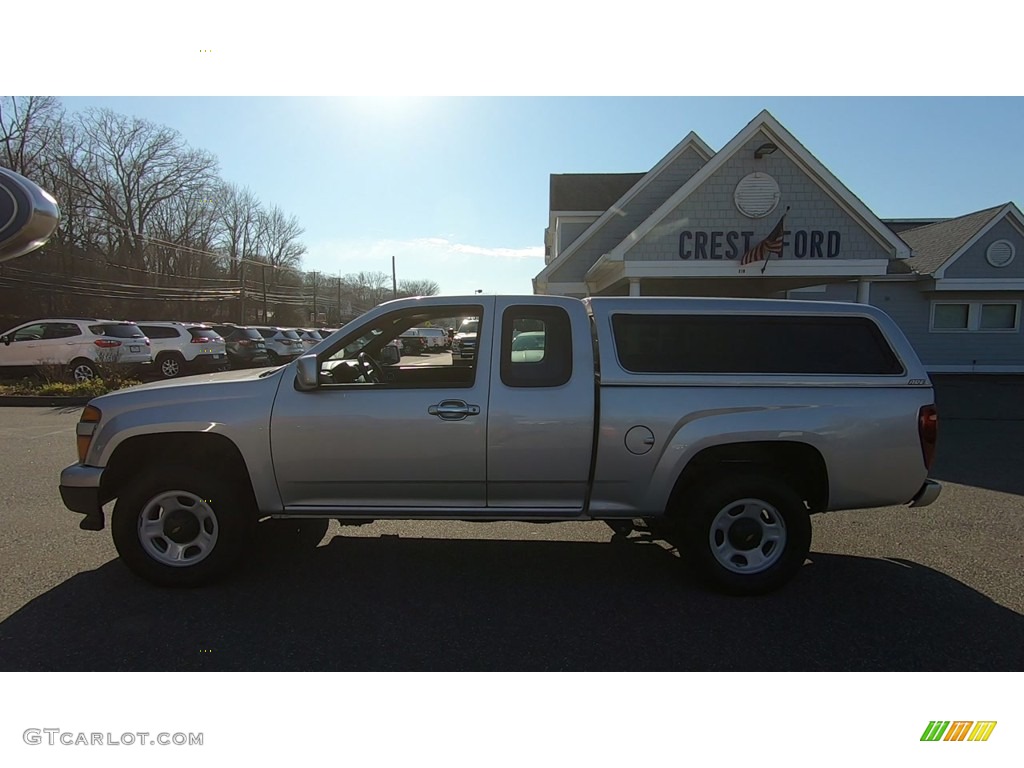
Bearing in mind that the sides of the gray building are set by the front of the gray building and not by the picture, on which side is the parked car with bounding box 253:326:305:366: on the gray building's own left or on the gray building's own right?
on the gray building's own right

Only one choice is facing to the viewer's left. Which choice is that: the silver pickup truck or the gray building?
the silver pickup truck

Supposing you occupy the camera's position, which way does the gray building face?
facing the viewer

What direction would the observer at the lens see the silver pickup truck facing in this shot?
facing to the left of the viewer

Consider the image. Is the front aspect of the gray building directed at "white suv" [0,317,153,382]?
no

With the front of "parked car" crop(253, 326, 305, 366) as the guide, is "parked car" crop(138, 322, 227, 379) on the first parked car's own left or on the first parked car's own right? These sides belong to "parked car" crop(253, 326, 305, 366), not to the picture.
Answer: on the first parked car's own left

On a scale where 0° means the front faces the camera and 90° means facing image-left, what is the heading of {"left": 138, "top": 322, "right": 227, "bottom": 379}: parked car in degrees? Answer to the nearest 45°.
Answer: approximately 135°

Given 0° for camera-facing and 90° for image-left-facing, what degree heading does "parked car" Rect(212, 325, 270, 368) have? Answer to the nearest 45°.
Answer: approximately 135°

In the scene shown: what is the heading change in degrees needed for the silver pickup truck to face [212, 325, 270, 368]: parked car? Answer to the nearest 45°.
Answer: approximately 45° to its right

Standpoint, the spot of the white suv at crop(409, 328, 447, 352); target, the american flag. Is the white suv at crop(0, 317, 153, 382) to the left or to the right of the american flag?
right

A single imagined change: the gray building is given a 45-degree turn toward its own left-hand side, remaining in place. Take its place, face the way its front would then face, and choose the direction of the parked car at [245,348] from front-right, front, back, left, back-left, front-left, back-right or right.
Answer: back-right

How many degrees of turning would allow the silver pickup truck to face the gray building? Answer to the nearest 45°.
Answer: approximately 135° to its right

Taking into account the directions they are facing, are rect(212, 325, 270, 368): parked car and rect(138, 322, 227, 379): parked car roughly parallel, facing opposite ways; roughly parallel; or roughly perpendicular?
roughly parallel

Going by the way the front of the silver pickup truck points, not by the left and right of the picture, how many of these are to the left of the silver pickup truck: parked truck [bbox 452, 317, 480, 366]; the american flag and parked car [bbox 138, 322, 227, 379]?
0

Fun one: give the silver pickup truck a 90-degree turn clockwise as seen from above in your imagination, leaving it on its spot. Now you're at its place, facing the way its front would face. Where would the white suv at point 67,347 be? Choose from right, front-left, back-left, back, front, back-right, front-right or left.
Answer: front-left
